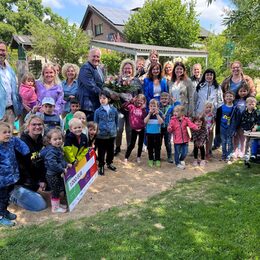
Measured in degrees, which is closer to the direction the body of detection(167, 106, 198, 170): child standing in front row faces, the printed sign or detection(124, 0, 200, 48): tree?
the printed sign

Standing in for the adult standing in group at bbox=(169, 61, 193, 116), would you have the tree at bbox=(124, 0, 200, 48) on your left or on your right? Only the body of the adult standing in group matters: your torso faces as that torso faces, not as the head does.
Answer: on your right

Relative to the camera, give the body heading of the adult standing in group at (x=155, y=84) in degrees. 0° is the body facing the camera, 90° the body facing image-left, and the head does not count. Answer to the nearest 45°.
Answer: approximately 0°

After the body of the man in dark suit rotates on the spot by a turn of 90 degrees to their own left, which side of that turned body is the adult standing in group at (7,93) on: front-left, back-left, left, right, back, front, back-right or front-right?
back-left

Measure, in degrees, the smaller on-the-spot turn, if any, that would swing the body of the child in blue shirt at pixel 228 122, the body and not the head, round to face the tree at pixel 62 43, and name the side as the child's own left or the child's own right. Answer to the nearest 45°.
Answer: approximately 135° to the child's own right

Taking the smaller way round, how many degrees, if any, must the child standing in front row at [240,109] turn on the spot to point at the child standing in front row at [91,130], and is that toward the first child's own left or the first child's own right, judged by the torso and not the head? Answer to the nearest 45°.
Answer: approximately 45° to the first child's own right

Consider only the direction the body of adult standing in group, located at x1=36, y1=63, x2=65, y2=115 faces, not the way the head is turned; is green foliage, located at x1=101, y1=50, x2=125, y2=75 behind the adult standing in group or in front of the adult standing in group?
behind

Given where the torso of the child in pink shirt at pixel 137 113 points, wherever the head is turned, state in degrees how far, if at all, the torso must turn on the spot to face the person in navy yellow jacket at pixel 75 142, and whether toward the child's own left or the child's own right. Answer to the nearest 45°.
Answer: approximately 45° to the child's own right

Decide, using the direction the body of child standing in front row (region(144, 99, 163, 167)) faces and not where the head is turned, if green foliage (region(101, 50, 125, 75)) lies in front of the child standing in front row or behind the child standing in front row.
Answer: behind

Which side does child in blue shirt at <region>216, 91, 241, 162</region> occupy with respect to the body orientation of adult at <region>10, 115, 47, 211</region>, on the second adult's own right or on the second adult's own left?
on the second adult's own left

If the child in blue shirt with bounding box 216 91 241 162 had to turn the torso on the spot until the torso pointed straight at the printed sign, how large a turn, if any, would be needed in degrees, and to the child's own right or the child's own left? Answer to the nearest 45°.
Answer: approximately 45° to the child's own right
